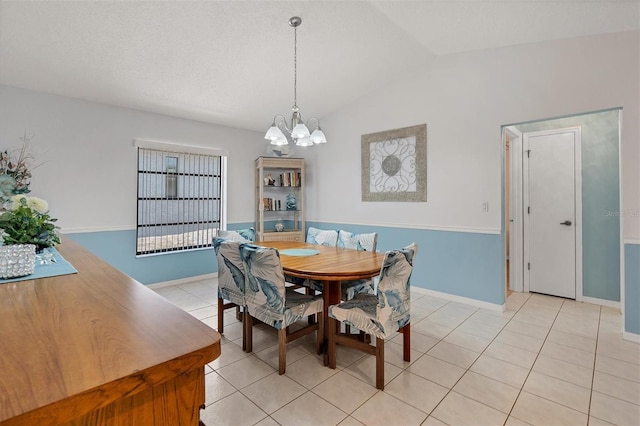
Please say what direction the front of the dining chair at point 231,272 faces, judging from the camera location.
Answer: facing away from the viewer and to the right of the viewer

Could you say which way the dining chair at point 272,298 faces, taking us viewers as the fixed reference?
facing away from the viewer and to the right of the viewer

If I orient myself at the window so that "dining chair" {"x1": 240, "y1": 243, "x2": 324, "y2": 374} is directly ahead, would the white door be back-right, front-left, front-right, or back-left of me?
front-left

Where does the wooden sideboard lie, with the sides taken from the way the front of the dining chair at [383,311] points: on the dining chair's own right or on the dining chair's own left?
on the dining chair's own left

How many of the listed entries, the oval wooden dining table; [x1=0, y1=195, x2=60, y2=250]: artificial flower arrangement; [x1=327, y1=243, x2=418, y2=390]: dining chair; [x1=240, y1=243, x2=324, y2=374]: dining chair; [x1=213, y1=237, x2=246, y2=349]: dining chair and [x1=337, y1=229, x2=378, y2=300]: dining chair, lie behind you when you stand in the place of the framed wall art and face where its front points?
0

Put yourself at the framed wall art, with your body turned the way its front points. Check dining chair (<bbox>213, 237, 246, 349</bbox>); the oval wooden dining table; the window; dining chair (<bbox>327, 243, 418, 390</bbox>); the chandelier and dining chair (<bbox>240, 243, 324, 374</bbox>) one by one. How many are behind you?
0

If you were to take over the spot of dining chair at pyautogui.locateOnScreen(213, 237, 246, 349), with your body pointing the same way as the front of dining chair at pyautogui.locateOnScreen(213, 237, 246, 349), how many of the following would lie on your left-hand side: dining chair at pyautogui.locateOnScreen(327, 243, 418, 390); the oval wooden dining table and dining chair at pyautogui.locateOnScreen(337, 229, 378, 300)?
0

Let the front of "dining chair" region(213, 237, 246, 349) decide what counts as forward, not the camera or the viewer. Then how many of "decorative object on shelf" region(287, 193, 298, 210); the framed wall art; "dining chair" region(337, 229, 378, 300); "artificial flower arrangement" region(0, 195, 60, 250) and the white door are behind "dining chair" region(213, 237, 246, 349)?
1

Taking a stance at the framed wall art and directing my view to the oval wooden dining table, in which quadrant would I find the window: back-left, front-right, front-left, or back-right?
front-right

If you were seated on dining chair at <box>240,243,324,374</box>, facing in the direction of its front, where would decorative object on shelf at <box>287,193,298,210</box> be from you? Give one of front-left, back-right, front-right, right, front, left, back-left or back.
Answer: front-left

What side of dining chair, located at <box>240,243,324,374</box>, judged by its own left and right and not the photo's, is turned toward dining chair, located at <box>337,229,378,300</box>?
front

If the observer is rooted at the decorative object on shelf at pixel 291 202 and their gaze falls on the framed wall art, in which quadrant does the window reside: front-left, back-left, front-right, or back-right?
back-right

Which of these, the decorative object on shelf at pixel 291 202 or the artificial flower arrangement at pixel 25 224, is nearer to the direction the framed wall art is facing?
the artificial flower arrangement

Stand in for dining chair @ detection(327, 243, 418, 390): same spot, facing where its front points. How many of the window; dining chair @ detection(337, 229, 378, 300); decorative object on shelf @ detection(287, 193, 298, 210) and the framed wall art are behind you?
0

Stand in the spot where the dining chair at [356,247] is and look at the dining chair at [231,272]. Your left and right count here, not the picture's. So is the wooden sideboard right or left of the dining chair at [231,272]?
left

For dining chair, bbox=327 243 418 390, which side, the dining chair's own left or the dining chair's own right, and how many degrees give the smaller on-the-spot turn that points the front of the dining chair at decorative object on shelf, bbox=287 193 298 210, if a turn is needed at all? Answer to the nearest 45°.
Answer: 0° — it already faces it

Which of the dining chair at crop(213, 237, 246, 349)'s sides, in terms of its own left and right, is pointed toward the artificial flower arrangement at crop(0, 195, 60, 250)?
back

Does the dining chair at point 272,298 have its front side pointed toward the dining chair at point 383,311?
no
